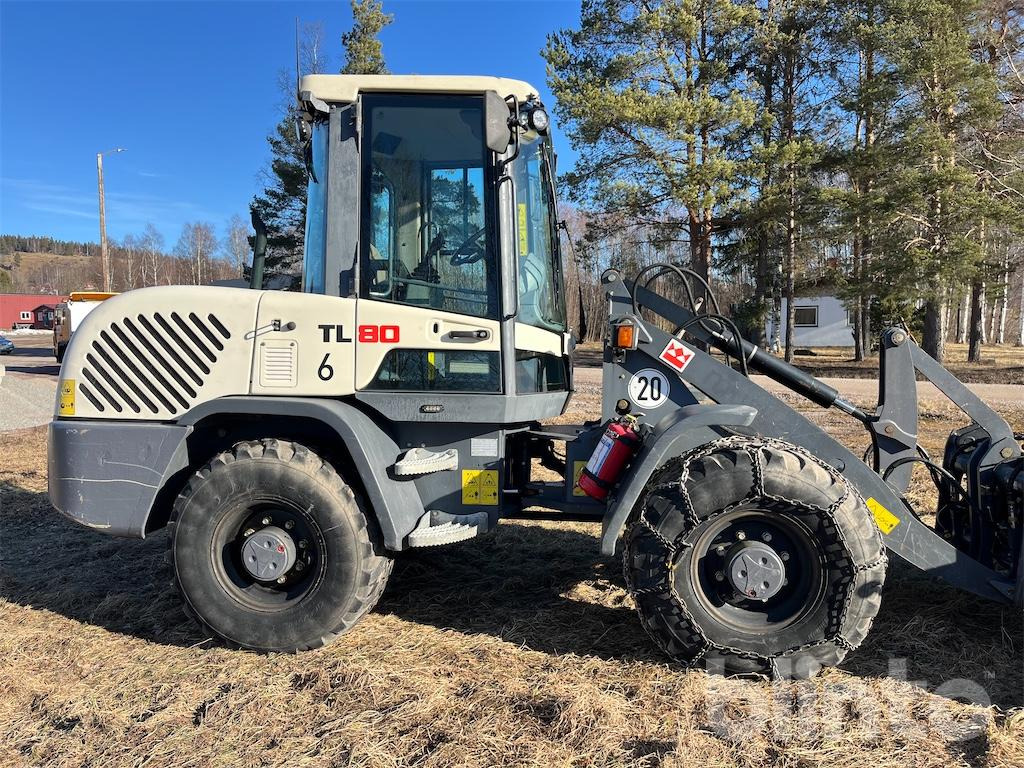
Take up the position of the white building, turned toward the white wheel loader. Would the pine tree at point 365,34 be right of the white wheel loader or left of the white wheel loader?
right

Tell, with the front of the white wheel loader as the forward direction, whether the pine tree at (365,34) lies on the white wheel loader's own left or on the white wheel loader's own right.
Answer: on the white wheel loader's own left

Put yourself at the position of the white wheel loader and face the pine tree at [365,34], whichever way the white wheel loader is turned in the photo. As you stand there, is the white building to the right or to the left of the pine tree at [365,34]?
right

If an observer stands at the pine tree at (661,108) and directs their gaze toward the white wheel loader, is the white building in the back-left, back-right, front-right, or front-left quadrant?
back-left

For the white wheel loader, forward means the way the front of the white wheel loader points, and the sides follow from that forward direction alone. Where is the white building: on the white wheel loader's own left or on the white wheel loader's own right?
on the white wheel loader's own left

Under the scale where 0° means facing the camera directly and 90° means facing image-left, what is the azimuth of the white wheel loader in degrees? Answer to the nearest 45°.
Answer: approximately 270°

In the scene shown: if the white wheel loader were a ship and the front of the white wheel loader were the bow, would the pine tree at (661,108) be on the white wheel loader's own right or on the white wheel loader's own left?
on the white wheel loader's own left
